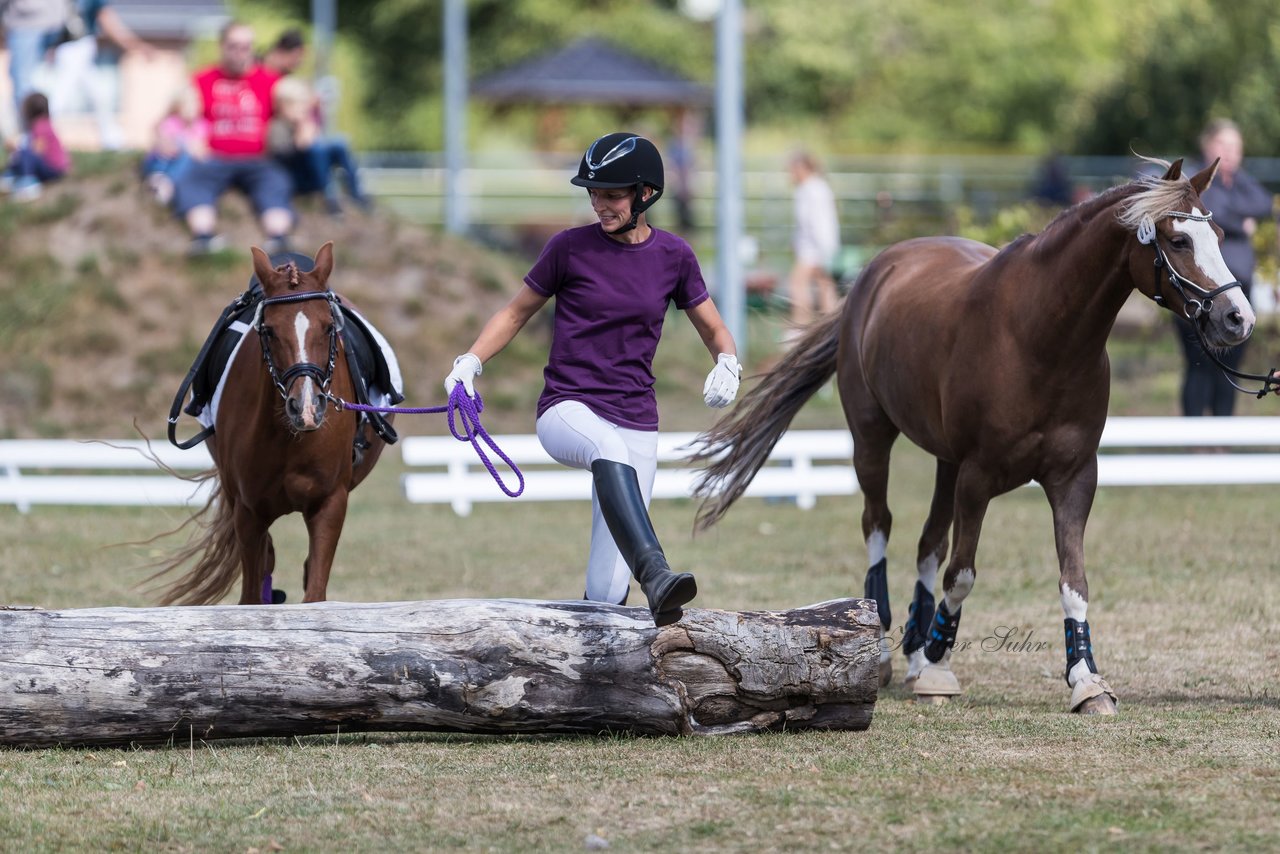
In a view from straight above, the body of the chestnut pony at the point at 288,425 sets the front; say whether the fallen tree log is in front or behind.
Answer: in front

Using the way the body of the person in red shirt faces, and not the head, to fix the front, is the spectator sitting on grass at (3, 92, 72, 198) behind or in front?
behind

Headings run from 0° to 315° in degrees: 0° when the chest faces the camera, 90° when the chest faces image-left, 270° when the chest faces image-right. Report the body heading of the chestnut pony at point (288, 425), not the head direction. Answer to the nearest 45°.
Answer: approximately 0°

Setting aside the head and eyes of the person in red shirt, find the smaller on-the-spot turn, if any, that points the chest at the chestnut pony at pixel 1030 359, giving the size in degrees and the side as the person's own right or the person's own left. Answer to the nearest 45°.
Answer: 0° — they already face it

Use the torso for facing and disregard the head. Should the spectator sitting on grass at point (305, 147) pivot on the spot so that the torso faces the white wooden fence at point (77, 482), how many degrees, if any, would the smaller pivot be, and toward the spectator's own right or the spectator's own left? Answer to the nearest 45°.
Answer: approximately 45° to the spectator's own right

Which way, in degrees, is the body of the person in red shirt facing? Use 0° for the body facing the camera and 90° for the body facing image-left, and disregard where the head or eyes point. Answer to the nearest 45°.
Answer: approximately 0°

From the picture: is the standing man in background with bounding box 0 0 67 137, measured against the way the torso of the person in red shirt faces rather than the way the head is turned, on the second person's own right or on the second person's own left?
on the second person's own right
